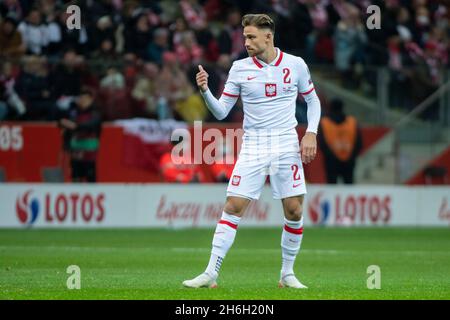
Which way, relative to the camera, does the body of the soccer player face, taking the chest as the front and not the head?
toward the camera

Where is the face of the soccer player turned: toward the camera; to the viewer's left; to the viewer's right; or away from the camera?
to the viewer's left

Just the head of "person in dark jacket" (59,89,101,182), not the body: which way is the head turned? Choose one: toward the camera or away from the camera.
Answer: toward the camera

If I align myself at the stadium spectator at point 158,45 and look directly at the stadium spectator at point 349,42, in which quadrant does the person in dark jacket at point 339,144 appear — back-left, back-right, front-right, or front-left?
front-right

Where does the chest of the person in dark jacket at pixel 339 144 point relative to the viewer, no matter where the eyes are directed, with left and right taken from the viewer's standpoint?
facing away from the viewer

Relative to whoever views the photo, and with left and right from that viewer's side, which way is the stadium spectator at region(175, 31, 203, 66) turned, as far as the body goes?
facing the viewer

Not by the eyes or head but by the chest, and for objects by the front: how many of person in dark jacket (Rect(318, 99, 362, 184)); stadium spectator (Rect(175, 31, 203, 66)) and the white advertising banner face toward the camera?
2

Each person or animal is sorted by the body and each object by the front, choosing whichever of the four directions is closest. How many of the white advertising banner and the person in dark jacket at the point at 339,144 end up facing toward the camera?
1

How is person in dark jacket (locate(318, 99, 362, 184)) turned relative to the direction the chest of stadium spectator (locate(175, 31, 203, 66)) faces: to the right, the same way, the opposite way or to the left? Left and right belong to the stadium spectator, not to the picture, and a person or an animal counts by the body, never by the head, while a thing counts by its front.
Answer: the opposite way

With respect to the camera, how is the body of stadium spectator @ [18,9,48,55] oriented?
toward the camera

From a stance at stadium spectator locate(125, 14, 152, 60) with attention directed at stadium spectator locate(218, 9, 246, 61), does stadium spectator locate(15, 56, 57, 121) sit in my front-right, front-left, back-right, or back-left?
back-right

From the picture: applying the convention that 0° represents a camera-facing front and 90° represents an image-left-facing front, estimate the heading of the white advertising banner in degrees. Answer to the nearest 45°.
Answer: approximately 0°

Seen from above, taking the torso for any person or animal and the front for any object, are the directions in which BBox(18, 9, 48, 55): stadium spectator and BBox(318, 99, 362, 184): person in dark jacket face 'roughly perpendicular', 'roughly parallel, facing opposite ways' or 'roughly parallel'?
roughly parallel, facing opposite ways

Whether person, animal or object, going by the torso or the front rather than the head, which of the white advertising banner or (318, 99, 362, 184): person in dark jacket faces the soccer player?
the white advertising banner

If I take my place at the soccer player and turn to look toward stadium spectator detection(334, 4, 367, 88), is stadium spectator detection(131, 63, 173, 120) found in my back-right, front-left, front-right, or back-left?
front-left

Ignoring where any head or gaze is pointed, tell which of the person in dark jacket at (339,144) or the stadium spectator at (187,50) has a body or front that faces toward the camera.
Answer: the stadium spectator
